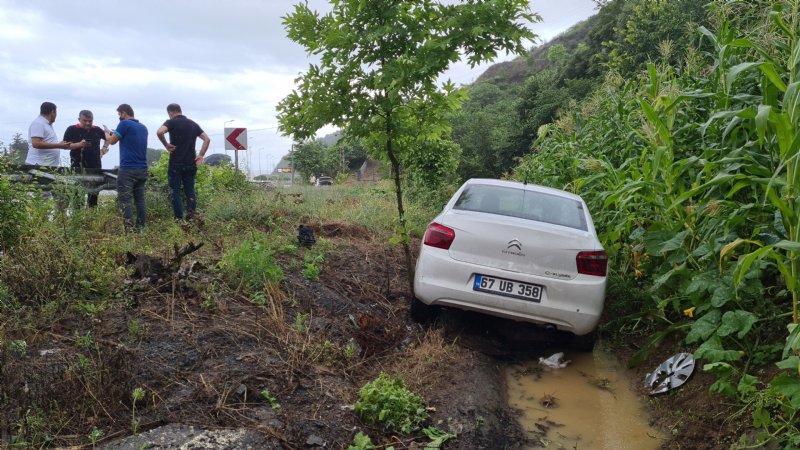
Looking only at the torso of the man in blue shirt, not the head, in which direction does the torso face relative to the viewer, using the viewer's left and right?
facing away from the viewer and to the left of the viewer

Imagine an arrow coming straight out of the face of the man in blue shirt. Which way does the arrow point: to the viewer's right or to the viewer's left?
to the viewer's left

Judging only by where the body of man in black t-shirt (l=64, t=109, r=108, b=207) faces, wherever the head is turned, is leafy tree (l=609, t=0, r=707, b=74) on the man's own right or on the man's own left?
on the man's own left

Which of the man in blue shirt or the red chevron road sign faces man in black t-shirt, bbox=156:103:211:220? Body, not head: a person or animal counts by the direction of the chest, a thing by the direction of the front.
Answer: the red chevron road sign

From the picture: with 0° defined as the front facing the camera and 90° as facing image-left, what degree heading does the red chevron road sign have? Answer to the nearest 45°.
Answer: approximately 0°

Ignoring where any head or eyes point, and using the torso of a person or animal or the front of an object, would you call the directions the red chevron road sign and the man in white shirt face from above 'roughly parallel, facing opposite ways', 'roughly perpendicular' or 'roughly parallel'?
roughly perpendicular

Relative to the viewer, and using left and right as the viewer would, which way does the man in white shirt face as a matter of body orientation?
facing to the right of the viewer

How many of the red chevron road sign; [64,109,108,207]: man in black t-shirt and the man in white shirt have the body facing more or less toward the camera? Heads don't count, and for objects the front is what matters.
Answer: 2

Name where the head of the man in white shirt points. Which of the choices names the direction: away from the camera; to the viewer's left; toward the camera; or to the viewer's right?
to the viewer's right

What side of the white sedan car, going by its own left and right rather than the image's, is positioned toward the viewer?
back

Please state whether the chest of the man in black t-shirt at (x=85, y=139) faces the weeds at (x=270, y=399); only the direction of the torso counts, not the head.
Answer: yes

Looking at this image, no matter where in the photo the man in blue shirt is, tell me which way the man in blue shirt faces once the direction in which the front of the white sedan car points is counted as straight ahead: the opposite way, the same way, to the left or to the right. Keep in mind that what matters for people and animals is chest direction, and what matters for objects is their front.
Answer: to the left
